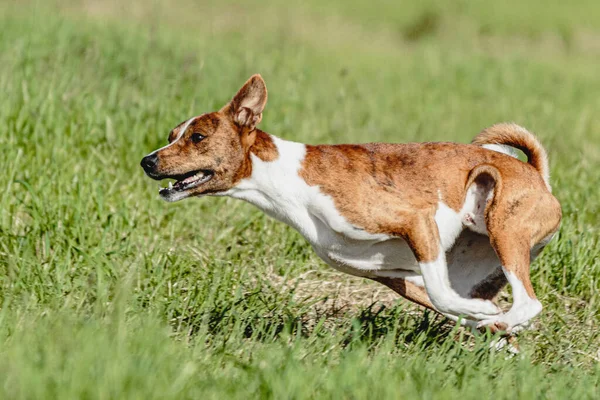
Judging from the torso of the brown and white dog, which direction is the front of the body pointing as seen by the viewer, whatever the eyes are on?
to the viewer's left
